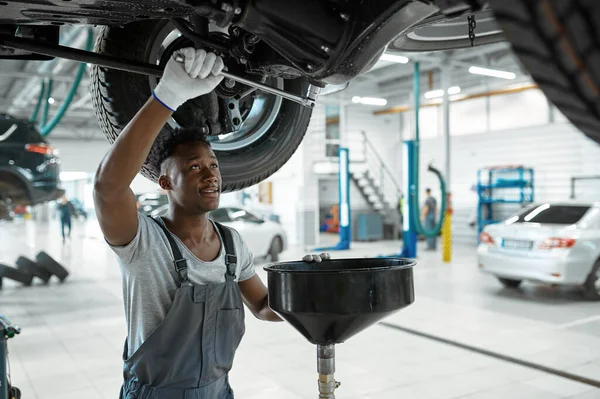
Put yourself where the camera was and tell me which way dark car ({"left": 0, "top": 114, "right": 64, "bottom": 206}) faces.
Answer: facing to the left of the viewer

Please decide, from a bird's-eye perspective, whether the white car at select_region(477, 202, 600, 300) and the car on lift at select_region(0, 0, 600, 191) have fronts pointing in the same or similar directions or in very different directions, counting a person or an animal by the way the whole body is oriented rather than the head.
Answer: very different directions

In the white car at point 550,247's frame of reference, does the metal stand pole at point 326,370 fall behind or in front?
behind

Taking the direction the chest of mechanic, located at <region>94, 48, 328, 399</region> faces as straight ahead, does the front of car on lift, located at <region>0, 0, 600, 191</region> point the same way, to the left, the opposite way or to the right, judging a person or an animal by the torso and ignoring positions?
to the right

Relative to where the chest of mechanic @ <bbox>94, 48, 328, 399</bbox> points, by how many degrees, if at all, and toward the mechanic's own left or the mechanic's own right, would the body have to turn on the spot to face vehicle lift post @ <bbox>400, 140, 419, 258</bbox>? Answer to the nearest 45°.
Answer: approximately 90° to the mechanic's own left

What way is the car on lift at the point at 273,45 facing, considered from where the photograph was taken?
facing the viewer and to the left of the viewer

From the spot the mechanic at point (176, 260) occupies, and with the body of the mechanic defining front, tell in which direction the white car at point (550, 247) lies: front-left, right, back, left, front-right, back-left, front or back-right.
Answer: left

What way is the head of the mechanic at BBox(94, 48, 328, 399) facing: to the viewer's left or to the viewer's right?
to the viewer's right

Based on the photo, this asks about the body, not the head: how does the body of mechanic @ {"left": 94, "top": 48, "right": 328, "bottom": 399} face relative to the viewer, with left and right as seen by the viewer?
facing the viewer and to the right of the viewer
